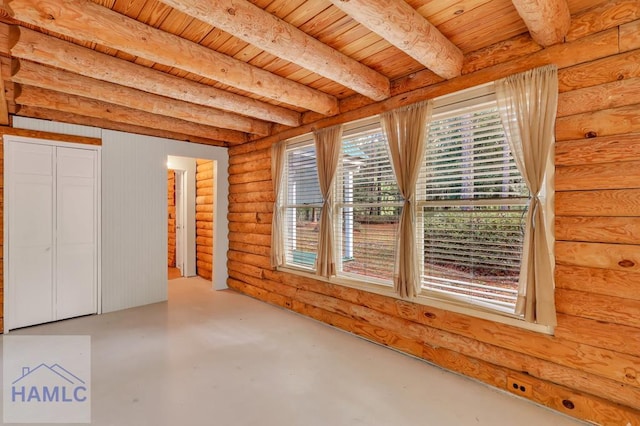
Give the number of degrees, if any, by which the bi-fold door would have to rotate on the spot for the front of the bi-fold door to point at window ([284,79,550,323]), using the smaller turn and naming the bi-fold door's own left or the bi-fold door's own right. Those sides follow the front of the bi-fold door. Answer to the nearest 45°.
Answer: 0° — it already faces it

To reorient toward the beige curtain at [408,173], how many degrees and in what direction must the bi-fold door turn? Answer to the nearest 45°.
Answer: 0° — it already faces it

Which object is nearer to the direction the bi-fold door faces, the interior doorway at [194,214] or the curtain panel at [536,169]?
the curtain panel

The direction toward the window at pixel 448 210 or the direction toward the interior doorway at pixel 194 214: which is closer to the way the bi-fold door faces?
the window

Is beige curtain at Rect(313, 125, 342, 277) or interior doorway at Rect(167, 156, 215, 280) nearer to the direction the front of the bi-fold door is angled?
the beige curtain

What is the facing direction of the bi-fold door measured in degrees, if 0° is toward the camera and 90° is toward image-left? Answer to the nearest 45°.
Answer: approximately 315°

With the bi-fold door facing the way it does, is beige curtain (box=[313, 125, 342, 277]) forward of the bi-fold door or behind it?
forward

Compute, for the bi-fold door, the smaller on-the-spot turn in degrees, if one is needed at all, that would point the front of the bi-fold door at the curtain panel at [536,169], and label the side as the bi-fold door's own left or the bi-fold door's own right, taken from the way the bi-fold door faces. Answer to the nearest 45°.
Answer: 0° — it already faces it
